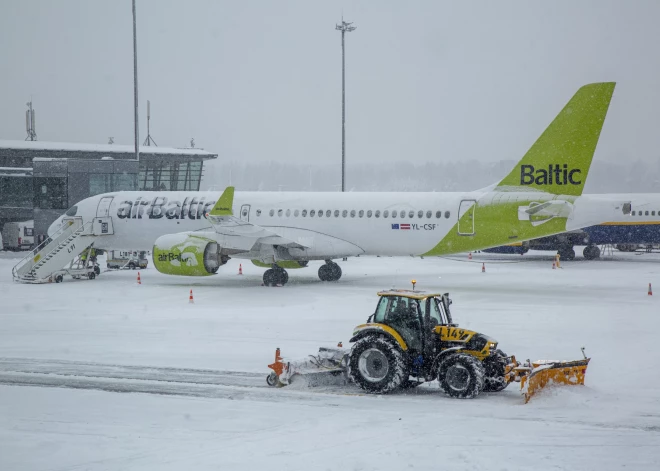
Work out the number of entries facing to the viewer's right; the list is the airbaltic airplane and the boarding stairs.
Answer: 0

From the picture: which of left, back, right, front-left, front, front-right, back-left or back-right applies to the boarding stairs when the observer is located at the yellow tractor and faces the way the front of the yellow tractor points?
back

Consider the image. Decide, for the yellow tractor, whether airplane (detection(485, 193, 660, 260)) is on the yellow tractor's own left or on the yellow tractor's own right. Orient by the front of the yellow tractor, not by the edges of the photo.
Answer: on the yellow tractor's own left

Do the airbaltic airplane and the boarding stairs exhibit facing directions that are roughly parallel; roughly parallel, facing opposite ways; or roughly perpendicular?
roughly perpendicular

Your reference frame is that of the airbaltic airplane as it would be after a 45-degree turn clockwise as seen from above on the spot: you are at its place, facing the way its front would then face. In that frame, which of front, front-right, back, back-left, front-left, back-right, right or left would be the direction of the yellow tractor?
back

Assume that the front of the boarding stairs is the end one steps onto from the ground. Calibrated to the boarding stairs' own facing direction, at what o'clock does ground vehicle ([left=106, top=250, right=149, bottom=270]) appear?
The ground vehicle is roughly at 6 o'clock from the boarding stairs.

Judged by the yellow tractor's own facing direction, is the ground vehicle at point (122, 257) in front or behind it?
behind

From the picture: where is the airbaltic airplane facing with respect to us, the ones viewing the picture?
facing away from the viewer and to the left of the viewer

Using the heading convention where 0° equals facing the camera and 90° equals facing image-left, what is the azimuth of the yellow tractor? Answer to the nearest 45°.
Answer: approximately 315°
